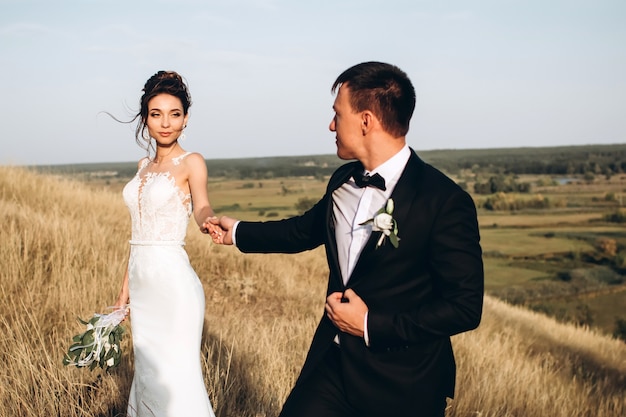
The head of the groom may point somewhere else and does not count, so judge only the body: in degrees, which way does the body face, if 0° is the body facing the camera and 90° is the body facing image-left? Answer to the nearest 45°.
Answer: approximately 45°
